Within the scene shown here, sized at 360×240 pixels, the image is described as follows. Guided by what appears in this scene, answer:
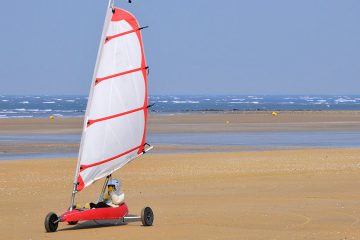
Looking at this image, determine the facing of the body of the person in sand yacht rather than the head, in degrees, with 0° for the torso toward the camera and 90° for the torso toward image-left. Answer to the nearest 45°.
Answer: approximately 45°
